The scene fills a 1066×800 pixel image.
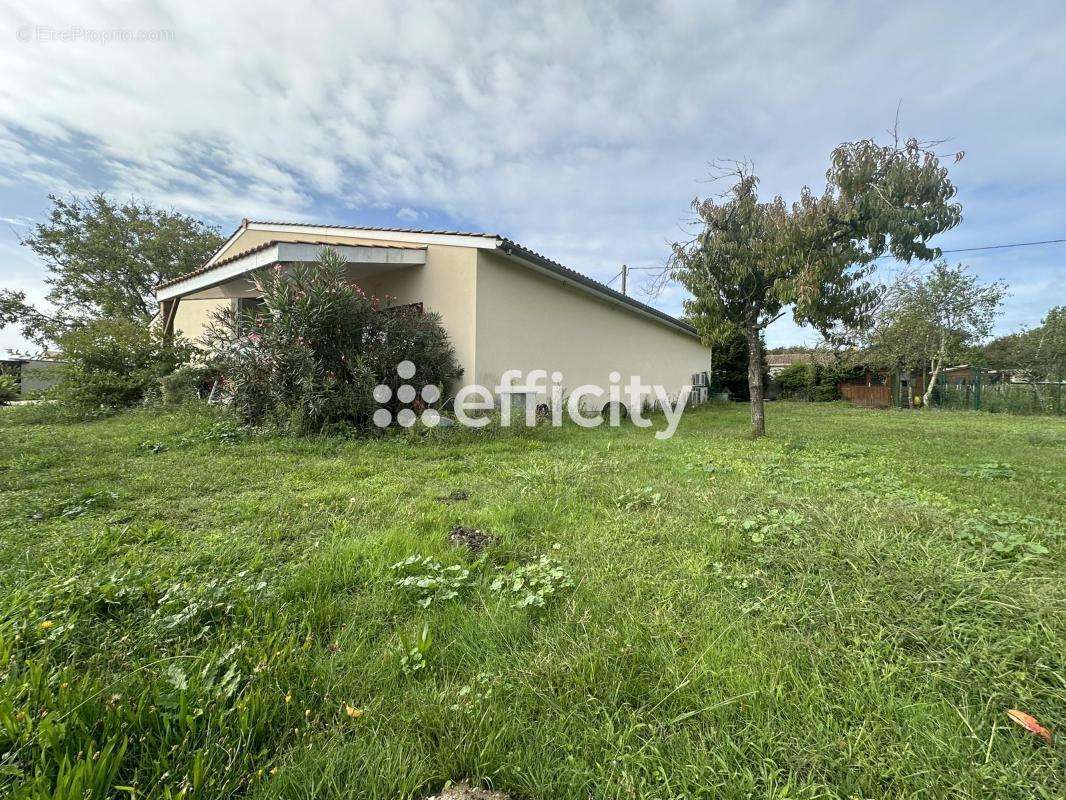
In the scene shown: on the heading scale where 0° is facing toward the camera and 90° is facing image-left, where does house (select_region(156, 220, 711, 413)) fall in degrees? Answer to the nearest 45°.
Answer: approximately 45°

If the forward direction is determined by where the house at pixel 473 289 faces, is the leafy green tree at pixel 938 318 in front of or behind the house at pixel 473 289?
behind

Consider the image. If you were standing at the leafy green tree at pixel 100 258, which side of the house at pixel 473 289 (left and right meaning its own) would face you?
right

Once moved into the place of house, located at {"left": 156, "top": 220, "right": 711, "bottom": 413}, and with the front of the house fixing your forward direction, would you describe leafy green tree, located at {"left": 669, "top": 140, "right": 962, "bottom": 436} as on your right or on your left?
on your left

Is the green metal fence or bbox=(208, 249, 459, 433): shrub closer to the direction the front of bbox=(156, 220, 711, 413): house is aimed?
the shrub

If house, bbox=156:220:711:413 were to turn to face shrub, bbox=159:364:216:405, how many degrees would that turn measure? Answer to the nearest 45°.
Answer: approximately 45° to its right

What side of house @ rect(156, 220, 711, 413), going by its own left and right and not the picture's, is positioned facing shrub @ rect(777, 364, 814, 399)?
back

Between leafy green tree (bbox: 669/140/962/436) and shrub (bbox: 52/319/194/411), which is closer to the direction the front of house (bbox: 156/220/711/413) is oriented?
the shrub
